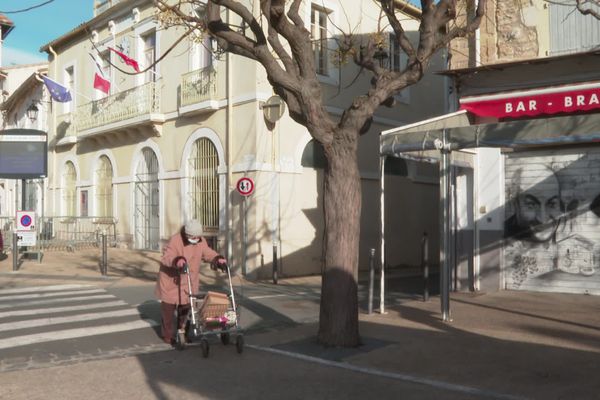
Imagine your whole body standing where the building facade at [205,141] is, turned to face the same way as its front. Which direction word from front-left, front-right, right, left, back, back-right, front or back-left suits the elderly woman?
front-left

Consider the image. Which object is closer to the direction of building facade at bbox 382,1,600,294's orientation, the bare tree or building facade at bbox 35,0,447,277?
the bare tree

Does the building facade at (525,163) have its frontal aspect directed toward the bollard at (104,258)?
no

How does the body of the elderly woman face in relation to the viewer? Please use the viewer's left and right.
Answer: facing the viewer and to the right of the viewer

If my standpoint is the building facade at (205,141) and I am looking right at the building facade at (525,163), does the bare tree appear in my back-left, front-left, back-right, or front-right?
front-right

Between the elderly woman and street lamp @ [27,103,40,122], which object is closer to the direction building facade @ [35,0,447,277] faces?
the elderly woman

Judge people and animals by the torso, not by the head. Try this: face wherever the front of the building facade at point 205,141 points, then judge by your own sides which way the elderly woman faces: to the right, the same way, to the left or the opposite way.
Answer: to the left

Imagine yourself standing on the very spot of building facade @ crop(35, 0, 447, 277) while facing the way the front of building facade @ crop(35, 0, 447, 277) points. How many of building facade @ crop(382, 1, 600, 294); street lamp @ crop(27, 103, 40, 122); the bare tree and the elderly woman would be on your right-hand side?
1

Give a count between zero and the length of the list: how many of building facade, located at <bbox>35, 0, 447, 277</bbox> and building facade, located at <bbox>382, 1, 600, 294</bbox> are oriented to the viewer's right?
0

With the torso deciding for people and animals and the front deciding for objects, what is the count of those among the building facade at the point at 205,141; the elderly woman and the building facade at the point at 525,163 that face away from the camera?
0

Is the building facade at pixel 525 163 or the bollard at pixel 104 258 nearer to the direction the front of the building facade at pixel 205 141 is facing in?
the bollard

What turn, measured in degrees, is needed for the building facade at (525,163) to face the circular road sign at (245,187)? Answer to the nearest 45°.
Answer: approximately 90° to its right

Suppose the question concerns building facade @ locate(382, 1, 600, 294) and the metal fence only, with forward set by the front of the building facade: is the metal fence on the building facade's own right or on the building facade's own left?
on the building facade's own right

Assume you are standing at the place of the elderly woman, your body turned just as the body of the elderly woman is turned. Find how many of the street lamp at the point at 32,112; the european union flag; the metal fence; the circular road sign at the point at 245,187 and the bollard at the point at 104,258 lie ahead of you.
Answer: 0

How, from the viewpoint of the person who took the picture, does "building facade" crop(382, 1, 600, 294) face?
facing the viewer

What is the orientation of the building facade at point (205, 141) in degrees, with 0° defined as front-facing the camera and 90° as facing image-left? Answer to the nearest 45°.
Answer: approximately 45°

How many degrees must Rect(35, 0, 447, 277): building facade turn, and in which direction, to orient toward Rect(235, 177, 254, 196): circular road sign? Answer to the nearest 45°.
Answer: approximately 45° to its left

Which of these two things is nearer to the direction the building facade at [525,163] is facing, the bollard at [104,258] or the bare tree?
the bare tree
